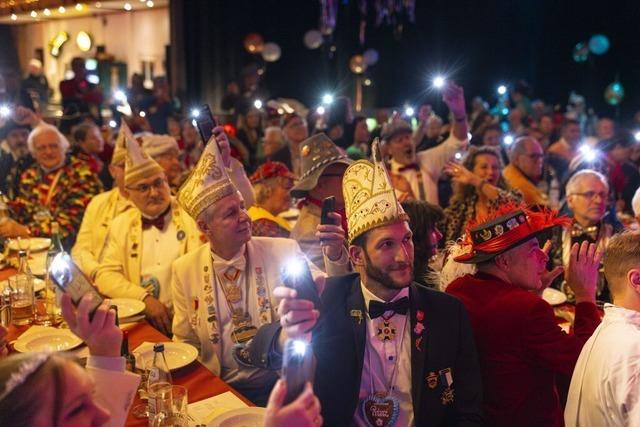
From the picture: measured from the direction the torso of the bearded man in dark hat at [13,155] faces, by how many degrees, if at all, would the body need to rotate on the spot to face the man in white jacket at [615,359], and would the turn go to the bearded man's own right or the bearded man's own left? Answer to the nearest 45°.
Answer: approximately 45° to the bearded man's own right

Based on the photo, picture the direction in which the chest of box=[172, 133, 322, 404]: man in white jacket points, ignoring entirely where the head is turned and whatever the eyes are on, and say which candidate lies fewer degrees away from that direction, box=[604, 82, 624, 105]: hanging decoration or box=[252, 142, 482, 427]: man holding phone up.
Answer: the man holding phone up

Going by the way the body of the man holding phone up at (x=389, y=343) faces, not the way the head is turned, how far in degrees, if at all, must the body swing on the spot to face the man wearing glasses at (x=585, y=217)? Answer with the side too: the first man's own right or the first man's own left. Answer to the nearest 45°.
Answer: approximately 135° to the first man's own left

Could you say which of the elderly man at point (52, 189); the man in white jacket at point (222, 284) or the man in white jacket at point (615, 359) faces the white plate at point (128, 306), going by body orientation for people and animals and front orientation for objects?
the elderly man

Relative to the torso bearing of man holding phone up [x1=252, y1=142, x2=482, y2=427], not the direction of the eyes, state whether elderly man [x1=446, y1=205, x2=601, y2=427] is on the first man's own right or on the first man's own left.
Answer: on the first man's own left

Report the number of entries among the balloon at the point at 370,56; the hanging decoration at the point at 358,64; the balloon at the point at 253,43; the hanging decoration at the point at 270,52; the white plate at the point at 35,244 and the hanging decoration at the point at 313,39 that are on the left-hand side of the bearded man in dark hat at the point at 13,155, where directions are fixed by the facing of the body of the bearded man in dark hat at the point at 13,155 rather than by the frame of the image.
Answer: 5

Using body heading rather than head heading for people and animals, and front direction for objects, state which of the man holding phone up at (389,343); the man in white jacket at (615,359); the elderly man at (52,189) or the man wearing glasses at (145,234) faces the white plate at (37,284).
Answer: the elderly man

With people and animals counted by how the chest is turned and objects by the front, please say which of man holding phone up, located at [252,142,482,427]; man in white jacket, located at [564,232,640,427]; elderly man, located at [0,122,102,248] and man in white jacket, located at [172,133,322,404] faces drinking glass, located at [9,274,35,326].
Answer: the elderly man

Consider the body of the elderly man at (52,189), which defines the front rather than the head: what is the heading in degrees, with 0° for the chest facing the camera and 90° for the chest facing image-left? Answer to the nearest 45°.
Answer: approximately 0°

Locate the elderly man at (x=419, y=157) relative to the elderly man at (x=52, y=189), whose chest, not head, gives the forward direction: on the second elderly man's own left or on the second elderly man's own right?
on the second elderly man's own left
